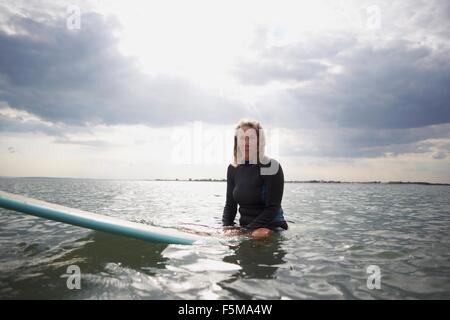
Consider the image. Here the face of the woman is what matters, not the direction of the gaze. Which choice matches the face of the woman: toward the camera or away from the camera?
toward the camera

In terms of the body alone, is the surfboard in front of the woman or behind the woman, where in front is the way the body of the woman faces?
in front
